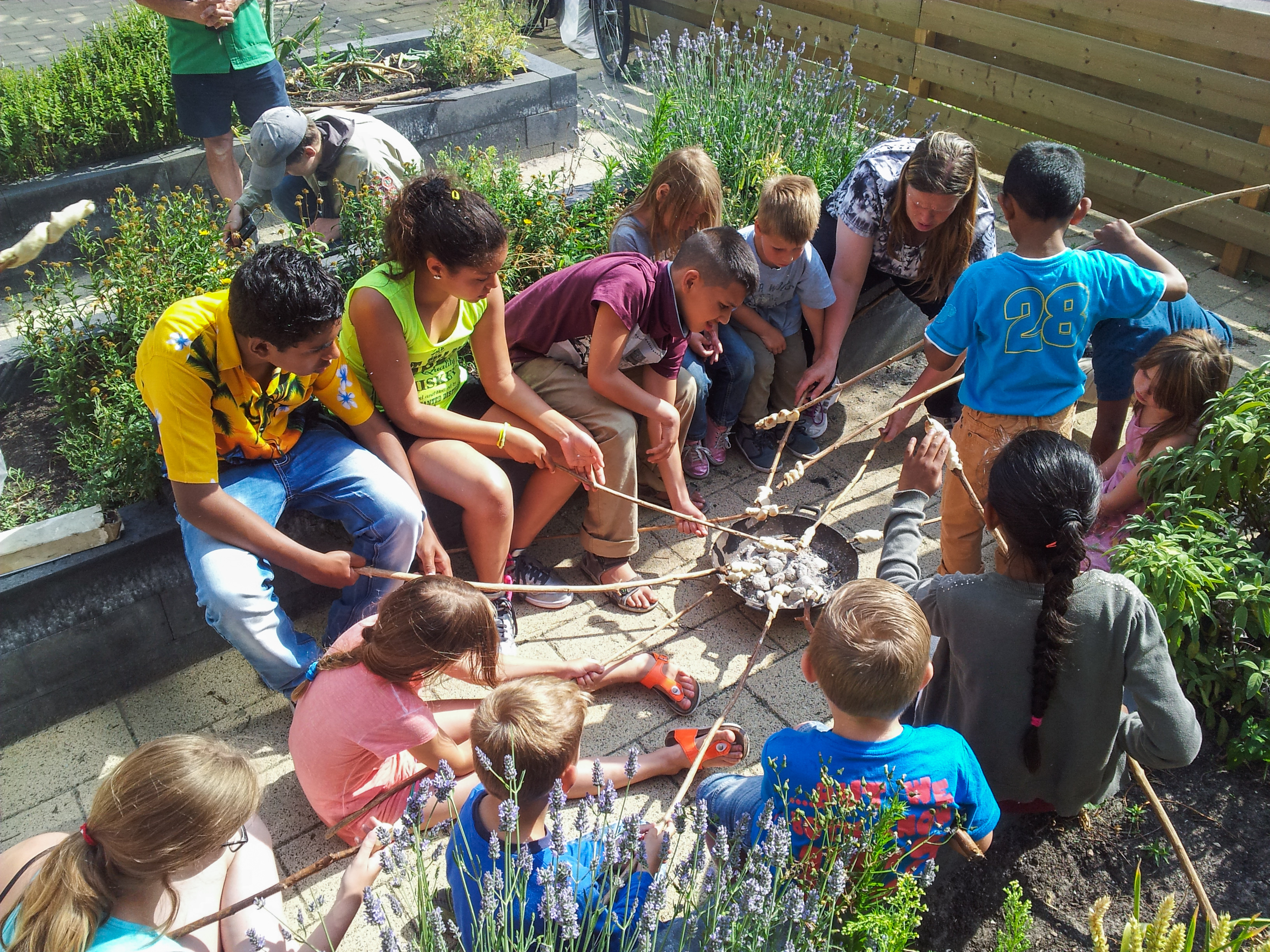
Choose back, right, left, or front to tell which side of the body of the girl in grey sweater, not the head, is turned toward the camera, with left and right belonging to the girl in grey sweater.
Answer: back

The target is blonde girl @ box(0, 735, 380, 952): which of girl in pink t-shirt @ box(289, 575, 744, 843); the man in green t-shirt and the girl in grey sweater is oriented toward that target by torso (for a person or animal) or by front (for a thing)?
the man in green t-shirt

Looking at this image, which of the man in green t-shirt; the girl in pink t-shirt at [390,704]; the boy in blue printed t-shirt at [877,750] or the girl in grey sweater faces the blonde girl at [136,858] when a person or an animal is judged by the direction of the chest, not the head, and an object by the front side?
the man in green t-shirt

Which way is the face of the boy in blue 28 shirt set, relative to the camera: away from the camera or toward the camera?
away from the camera

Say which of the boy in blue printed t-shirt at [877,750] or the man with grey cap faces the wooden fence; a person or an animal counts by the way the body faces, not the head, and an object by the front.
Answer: the boy in blue printed t-shirt

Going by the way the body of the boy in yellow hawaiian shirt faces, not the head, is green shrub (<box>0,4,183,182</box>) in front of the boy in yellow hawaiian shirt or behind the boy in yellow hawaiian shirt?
behind

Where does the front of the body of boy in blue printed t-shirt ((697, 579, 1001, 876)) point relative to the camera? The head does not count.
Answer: away from the camera

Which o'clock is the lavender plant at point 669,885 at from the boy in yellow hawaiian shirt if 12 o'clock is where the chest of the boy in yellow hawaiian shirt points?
The lavender plant is roughly at 1 o'clock from the boy in yellow hawaiian shirt.

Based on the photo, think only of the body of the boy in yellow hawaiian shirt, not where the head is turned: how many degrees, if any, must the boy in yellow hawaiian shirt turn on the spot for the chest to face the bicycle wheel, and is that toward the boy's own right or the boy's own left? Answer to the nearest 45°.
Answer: approximately 90° to the boy's own left

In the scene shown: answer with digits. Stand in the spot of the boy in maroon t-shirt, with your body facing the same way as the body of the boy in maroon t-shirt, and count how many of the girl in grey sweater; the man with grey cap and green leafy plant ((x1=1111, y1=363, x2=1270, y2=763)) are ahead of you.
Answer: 2
